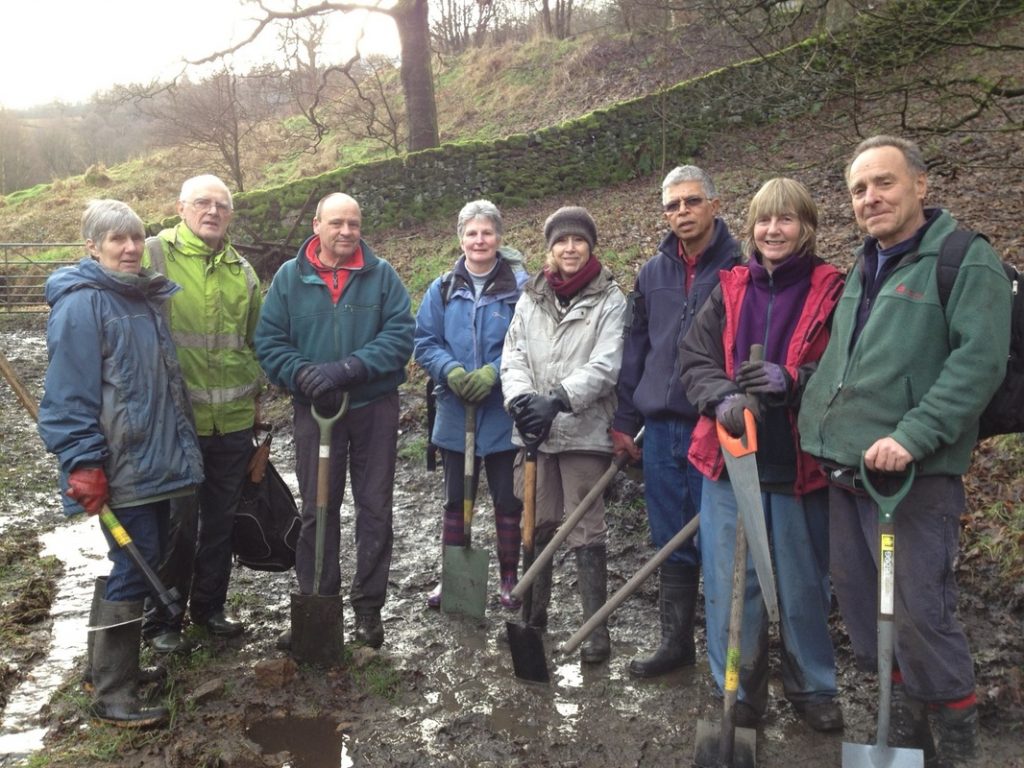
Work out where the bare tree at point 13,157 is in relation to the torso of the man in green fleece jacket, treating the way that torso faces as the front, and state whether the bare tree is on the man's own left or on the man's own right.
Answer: on the man's own right

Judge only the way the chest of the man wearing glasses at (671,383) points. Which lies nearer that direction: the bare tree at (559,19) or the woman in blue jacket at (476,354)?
the woman in blue jacket

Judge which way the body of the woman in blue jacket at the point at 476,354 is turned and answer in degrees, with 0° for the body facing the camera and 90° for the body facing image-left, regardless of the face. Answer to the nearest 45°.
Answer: approximately 0°

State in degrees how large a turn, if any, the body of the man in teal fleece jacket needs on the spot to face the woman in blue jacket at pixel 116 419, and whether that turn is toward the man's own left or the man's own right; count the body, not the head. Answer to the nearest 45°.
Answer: approximately 45° to the man's own right

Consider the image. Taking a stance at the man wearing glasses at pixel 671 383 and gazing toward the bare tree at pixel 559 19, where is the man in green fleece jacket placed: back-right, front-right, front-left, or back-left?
back-right

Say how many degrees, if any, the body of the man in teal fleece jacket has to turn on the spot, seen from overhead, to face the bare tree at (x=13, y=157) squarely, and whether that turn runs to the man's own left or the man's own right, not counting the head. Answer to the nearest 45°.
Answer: approximately 180°

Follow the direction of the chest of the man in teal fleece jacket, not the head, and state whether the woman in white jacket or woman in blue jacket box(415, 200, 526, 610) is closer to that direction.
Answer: the woman in white jacket

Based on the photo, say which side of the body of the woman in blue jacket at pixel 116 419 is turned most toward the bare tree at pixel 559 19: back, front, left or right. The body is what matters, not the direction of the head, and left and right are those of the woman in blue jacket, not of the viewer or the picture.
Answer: left

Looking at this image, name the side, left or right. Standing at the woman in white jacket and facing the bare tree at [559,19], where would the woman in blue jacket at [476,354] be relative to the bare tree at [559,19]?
left
